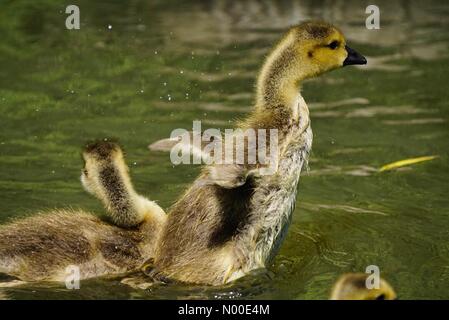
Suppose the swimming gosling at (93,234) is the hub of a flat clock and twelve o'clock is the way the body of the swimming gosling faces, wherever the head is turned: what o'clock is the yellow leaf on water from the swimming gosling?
The yellow leaf on water is roughly at 11 o'clock from the swimming gosling.

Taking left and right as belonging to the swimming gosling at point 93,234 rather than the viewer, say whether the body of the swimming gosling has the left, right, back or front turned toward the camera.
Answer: right

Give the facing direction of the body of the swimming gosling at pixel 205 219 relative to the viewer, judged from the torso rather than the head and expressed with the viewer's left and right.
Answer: facing to the right of the viewer
